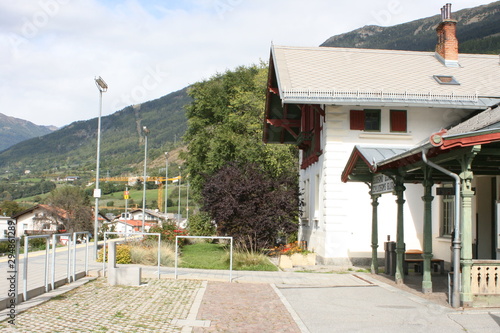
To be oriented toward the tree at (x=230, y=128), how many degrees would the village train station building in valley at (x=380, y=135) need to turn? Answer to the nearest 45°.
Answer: approximately 135° to its right

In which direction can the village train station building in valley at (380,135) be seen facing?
toward the camera

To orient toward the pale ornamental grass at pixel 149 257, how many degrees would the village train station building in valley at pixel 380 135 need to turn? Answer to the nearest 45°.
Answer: approximately 90° to its right

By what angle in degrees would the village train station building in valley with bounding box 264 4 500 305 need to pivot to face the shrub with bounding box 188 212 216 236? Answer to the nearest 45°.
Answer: approximately 135° to its right

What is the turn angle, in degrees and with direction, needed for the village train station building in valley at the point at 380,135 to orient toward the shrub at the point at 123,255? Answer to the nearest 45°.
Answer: approximately 90° to its right

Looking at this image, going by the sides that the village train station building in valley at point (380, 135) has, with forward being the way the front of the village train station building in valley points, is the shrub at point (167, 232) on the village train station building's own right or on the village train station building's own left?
on the village train station building's own right

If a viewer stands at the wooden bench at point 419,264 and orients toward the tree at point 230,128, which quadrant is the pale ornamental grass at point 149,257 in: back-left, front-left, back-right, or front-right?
front-left

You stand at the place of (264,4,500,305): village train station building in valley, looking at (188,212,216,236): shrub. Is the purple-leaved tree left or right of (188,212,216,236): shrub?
left
